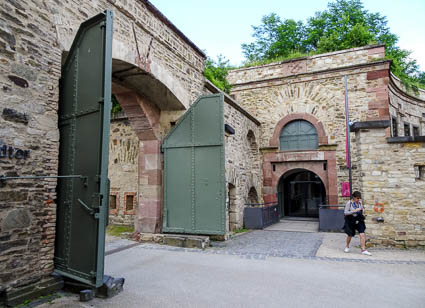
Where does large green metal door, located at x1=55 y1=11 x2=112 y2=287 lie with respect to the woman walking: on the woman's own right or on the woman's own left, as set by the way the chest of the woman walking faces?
on the woman's own right

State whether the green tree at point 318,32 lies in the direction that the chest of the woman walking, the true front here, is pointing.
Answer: no

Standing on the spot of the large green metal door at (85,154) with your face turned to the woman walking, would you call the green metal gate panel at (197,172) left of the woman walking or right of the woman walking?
left

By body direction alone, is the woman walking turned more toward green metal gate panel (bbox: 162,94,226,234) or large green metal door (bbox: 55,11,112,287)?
the large green metal door

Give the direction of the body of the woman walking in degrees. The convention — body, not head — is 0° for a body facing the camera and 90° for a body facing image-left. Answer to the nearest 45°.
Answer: approximately 315°

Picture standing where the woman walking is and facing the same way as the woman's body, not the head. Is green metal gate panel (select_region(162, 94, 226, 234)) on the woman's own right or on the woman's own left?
on the woman's own right

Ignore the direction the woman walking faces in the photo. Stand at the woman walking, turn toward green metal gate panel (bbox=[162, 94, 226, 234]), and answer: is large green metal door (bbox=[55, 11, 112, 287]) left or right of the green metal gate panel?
left

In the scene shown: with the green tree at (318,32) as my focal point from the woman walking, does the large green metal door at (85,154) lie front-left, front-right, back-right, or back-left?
back-left

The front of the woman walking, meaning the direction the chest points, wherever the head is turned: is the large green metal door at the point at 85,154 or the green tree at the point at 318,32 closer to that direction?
the large green metal door
